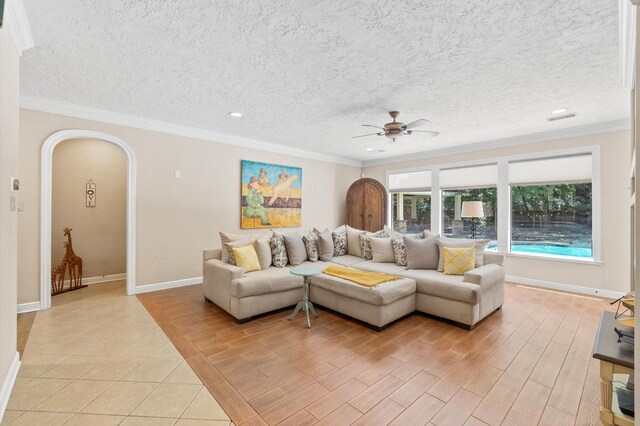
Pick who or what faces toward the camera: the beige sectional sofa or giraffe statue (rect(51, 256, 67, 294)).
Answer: the beige sectional sofa

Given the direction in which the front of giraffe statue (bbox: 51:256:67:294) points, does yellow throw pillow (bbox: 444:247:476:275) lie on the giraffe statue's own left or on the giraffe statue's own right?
on the giraffe statue's own right

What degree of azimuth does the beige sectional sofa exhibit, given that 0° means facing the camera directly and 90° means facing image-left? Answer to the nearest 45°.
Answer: approximately 0°

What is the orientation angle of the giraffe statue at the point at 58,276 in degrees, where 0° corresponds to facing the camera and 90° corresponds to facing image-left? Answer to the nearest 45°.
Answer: approximately 270°

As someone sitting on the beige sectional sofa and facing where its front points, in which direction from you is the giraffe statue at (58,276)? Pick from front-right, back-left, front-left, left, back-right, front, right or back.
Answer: right

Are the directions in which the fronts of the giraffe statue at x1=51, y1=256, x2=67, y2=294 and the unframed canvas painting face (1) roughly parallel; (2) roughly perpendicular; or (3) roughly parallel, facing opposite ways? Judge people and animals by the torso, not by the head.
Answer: roughly perpendicular

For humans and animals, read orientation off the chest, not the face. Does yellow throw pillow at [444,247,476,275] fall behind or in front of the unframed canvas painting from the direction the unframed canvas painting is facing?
in front

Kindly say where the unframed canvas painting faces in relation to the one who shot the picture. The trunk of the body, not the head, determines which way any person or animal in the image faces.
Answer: facing the viewer and to the right of the viewer

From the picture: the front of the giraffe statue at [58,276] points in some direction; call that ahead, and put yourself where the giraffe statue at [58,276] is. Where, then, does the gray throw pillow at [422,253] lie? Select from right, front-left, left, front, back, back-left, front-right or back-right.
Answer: front-right

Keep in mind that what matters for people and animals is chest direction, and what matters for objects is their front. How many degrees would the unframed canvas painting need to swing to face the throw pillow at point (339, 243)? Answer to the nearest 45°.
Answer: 0° — it already faces it

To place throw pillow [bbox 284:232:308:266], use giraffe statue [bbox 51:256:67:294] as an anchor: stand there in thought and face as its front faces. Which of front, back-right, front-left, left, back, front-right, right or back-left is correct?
front-right

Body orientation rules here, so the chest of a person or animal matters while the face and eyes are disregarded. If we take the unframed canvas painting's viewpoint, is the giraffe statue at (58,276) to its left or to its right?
on its right
